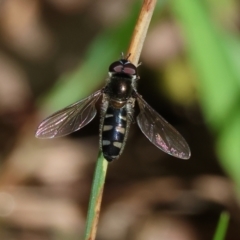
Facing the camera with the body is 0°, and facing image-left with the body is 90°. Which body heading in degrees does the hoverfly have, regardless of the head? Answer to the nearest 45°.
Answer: approximately 180°
